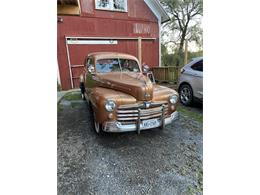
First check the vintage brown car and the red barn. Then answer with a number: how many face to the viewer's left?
0

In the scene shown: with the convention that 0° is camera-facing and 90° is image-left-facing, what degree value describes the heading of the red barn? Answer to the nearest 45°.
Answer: approximately 0°

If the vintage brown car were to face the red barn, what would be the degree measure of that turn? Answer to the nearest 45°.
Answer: approximately 135° to its left

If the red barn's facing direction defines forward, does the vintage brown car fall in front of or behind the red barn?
in front

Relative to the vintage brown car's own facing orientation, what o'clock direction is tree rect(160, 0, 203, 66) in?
The tree is roughly at 8 o'clock from the vintage brown car.

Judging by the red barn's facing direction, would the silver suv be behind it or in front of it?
in front
